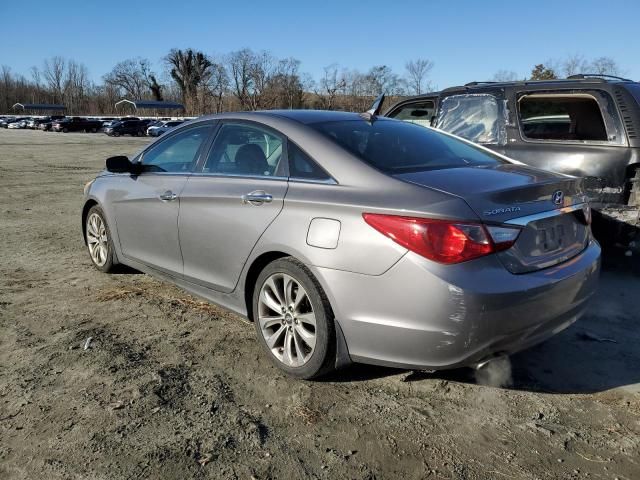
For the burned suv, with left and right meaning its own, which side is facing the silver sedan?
left

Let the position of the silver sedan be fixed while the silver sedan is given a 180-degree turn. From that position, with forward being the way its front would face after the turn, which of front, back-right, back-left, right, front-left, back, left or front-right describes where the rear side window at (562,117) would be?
left

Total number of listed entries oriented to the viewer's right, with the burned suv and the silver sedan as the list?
0

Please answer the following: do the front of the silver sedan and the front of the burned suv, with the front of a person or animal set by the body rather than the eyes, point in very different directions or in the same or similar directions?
same or similar directions

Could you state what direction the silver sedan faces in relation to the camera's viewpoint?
facing away from the viewer and to the left of the viewer

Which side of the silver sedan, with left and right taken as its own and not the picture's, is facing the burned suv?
right
